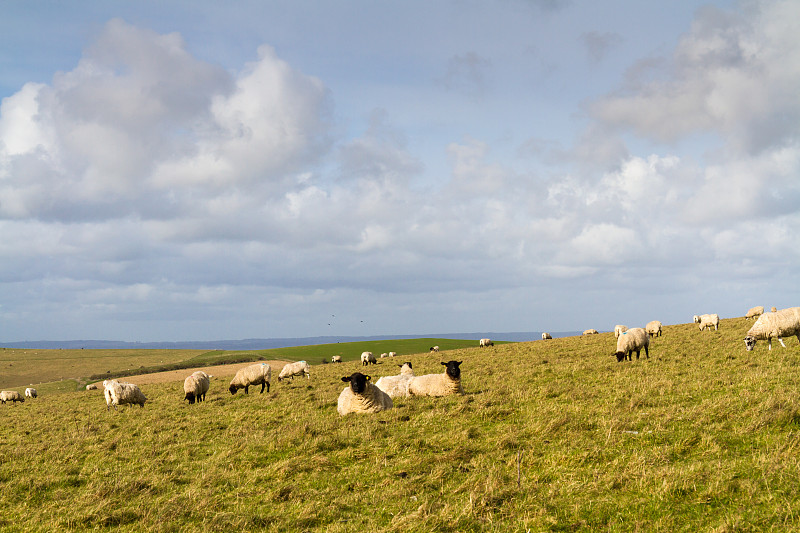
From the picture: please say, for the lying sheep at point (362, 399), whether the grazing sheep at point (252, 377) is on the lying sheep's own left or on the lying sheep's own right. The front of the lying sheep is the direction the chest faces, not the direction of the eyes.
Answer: on the lying sheep's own right

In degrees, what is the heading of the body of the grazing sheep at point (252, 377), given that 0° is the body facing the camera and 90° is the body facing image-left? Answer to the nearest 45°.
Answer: approximately 90°

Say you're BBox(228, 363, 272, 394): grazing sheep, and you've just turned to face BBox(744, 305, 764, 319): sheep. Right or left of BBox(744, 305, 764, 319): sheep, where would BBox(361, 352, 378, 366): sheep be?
left

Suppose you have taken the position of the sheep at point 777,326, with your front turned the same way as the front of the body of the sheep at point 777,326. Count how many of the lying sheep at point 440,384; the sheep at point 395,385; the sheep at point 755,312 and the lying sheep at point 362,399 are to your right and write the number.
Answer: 1

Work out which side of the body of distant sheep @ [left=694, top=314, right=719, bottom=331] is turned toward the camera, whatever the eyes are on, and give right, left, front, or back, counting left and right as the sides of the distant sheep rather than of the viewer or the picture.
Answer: left

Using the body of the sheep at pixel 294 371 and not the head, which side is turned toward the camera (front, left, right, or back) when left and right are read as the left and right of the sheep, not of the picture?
left

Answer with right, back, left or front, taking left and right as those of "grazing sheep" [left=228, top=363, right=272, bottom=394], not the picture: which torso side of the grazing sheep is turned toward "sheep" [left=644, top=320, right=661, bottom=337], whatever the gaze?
back

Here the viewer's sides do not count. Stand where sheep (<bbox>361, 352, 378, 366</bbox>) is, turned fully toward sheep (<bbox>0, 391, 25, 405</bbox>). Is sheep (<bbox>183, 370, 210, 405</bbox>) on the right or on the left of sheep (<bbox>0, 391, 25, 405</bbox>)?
left

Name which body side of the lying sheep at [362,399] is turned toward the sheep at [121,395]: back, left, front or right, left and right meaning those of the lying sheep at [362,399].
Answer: right

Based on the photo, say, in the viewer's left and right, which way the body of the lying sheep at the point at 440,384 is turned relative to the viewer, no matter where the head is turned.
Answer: facing to the right of the viewer

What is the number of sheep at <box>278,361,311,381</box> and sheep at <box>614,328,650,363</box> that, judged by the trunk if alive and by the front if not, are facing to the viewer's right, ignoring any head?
0

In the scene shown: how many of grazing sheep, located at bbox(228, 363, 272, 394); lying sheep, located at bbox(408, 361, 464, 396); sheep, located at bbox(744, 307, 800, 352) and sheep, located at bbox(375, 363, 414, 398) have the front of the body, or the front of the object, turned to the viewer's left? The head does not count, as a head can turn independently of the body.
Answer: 2

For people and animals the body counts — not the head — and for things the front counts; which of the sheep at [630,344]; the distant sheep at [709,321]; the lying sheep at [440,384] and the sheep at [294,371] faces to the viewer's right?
the lying sheep

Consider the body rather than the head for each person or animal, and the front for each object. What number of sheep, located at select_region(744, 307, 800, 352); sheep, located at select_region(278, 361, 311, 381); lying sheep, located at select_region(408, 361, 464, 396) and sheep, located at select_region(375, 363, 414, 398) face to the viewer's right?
2
